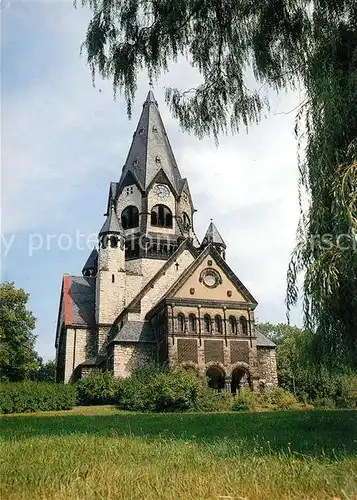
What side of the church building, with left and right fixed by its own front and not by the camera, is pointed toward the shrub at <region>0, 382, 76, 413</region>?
right

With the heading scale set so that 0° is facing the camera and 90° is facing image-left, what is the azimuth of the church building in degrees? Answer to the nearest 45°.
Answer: approximately 315°

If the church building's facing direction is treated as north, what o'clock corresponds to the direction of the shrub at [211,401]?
The shrub is roughly at 1 o'clock from the church building.

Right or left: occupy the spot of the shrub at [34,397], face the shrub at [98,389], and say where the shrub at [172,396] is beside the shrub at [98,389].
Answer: right

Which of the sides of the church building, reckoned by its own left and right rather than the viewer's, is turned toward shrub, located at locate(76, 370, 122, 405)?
right

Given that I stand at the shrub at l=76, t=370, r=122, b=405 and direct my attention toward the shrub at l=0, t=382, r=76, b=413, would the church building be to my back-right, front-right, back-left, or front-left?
back-right

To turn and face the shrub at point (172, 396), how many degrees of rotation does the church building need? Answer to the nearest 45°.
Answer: approximately 45° to its right

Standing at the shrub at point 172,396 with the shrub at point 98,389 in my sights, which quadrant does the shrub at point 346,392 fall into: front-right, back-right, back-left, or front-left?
back-right
